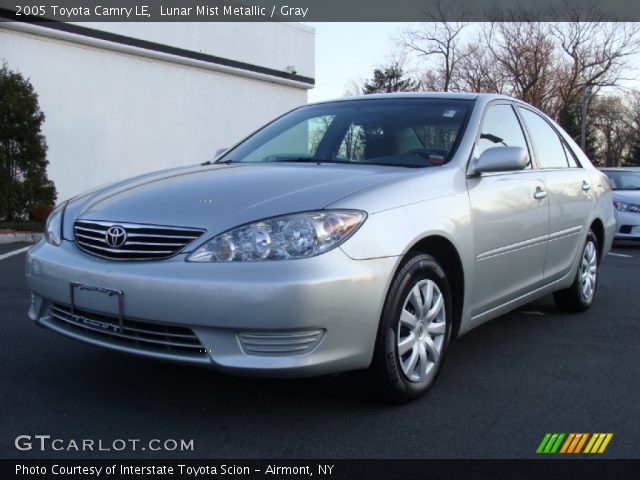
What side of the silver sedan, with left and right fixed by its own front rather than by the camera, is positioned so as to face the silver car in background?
back

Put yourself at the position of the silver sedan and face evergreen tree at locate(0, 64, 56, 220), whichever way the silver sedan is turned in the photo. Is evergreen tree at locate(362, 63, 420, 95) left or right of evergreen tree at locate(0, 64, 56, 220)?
right

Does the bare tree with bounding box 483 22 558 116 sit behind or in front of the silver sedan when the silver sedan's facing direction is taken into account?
behind

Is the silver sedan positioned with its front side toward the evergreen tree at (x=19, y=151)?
no

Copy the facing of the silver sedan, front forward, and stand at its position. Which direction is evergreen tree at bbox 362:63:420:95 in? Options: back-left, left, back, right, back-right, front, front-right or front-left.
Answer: back-right

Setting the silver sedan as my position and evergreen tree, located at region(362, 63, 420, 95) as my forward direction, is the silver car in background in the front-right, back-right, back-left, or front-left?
front-right

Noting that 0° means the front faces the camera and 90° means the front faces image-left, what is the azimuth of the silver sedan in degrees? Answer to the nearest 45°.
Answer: approximately 45°

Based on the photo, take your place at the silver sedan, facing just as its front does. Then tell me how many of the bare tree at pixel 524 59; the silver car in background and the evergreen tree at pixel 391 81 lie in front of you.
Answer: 0

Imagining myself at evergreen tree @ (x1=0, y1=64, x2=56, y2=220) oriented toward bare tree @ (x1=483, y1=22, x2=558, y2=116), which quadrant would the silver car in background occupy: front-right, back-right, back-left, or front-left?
front-right
